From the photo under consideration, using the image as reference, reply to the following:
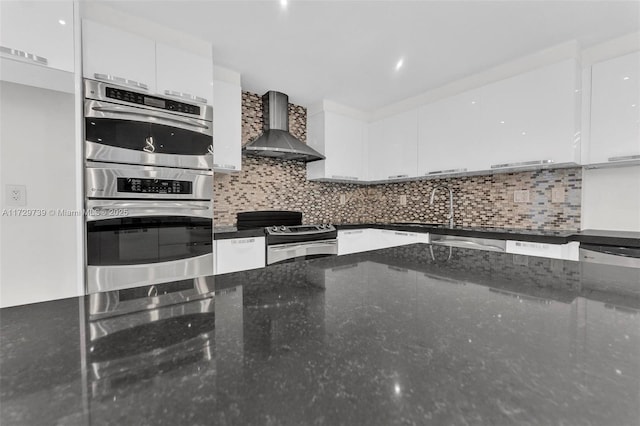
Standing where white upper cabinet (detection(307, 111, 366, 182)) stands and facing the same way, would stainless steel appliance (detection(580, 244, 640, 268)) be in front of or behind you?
in front

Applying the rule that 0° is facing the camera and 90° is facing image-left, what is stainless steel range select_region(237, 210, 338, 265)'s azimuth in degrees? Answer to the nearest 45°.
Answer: approximately 315°

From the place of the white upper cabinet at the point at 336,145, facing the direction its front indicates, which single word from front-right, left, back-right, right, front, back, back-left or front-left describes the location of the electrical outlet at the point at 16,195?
right

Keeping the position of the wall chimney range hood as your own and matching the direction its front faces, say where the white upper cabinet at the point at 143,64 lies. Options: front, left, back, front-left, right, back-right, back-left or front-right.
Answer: right

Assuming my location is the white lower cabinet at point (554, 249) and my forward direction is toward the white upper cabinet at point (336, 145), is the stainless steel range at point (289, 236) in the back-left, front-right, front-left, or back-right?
front-left

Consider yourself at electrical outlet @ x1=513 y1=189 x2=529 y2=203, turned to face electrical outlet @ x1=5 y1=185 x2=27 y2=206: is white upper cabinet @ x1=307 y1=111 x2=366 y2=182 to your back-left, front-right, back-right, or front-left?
front-right

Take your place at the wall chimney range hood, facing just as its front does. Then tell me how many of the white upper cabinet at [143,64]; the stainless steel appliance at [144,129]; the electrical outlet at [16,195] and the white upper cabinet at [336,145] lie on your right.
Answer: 3

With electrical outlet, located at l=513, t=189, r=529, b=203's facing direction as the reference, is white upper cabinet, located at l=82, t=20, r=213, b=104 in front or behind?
in front

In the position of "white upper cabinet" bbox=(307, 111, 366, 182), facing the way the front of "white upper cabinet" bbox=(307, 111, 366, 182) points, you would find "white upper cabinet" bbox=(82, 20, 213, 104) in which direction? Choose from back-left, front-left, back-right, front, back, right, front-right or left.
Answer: right

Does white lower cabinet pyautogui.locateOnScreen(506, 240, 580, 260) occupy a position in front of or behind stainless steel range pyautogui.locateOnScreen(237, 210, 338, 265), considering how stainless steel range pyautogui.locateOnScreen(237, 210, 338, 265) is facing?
in front

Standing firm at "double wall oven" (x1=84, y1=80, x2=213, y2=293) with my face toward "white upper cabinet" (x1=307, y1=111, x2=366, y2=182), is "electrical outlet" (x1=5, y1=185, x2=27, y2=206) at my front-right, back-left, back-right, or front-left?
back-left

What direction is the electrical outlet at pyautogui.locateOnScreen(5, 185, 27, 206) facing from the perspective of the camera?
toward the camera

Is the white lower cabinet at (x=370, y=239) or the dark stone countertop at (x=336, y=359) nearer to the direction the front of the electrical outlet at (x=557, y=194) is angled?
the dark stone countertop

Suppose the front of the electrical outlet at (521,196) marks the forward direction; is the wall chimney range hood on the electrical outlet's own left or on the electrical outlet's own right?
on the electrical outlet's own right

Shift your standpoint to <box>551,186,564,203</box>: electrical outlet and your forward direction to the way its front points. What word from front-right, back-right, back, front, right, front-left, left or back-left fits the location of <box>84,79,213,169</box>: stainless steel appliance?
front-right
